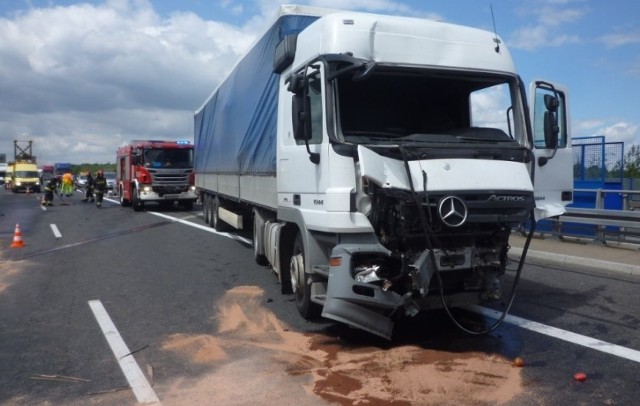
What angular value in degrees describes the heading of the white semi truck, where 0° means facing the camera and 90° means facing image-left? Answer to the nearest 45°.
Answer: approximately 315°

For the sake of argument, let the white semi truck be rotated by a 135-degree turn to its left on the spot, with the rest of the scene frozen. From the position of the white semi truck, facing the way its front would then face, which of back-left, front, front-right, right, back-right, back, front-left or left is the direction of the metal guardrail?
front-right

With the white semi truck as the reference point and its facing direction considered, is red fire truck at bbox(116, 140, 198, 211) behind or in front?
behind

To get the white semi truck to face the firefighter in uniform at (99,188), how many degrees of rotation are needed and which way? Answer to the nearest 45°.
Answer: approximately 180°
